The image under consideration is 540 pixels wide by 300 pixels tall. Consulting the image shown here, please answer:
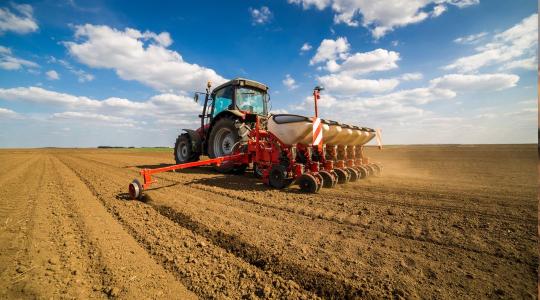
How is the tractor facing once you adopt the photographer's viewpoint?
facing away from the viewer and to the left of the viewer
